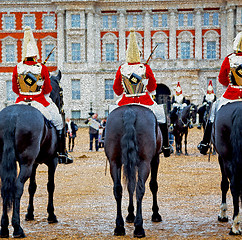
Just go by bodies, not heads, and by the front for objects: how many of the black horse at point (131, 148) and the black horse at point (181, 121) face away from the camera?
1

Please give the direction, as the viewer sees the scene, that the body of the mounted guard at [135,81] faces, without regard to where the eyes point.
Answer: away from the camera

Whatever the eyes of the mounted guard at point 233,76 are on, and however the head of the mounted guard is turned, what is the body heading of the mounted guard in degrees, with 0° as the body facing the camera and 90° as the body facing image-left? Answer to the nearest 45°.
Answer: approximately 180°

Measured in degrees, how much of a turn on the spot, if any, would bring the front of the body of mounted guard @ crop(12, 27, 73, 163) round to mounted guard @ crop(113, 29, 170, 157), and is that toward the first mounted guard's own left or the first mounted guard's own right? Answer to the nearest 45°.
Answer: approximately 45° to the first mounted guard's own right

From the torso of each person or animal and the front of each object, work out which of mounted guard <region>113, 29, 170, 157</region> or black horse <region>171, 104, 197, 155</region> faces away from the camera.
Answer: the mounted guard

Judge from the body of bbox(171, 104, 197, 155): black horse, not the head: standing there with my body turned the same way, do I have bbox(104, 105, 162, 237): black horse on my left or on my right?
on my right

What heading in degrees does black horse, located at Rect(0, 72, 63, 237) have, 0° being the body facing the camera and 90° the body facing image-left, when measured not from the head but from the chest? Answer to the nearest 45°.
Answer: approximately 225°

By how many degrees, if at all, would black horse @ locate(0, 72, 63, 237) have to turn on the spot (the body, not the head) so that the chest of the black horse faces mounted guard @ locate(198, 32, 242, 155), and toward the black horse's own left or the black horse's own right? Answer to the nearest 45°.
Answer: approximately 45° to the black horse's own right

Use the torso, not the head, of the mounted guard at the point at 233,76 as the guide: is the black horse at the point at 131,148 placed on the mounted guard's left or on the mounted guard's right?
on the mounted guard's left

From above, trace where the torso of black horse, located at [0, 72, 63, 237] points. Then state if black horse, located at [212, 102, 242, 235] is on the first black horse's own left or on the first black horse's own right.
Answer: on the first black horse's own right

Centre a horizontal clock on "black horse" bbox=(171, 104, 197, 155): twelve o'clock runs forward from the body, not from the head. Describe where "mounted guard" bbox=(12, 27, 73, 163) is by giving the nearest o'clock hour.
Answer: The mounted guard is roughly at 2 o'clock from the black horse.
